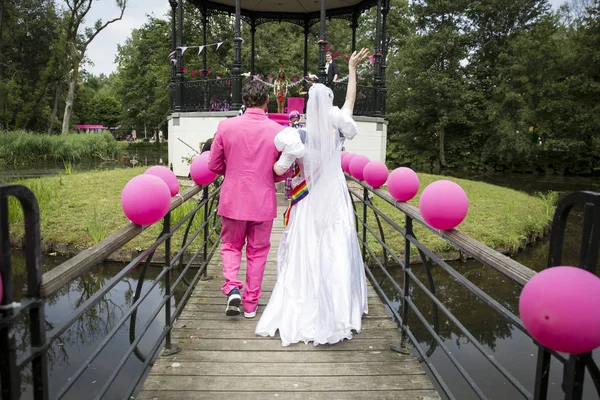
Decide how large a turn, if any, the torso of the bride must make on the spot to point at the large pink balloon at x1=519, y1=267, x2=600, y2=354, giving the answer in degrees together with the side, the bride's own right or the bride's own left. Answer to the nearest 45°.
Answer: approximately 180°

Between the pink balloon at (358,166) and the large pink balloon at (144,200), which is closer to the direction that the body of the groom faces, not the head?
the pink balloon

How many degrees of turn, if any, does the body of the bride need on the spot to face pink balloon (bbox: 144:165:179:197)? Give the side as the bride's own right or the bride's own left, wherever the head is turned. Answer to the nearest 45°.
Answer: approximately 90° to the bride's own left

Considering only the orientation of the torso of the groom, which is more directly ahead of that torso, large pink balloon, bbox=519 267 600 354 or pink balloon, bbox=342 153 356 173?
the pink balloon

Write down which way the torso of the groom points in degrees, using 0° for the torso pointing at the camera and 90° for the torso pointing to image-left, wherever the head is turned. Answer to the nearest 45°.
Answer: approximately 180°

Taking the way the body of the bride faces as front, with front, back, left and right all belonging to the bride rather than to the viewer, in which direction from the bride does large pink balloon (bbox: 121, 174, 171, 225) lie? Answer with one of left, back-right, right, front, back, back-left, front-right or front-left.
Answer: back-left

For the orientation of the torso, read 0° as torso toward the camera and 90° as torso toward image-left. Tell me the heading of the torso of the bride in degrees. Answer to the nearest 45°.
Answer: approximately 180°

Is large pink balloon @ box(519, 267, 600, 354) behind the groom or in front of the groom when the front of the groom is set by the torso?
behind

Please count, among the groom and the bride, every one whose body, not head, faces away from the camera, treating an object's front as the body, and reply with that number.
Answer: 2

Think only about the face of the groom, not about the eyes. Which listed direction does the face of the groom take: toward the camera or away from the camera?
away from the camera

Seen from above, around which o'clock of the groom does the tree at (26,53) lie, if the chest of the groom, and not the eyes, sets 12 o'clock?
The tree is roughly at 11 o'clock from the groom.
